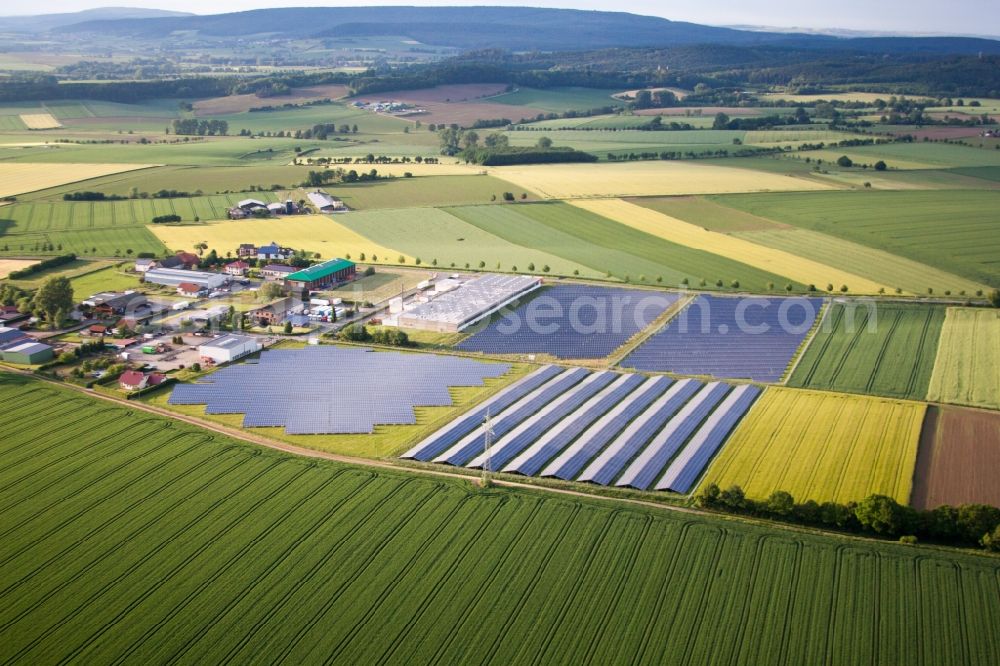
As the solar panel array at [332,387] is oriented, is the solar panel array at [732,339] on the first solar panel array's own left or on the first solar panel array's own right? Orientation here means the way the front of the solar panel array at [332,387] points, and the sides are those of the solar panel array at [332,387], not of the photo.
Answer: on the first solar panel array's own left

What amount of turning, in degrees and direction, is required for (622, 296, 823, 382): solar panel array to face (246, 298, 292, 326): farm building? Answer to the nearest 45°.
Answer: approximately 90° to its right

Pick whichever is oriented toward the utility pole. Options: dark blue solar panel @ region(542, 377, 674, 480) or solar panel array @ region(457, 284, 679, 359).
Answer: the solar panel array

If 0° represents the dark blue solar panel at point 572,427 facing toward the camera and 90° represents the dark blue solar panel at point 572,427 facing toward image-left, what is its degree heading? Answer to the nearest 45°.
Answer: approximately 315°

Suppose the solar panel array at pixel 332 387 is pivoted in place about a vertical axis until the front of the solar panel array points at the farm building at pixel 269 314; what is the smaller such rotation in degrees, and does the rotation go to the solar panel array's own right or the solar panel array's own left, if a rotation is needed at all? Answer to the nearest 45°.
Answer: approximately 180°

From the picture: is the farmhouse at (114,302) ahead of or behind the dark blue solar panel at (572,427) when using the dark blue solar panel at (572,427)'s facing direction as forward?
behind

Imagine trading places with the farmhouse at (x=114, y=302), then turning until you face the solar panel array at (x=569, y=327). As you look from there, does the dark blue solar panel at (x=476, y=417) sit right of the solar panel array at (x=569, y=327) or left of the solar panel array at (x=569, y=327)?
right

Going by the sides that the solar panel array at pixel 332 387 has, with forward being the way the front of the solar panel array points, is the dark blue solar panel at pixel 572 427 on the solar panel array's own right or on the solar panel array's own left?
on the solar panel array's own left

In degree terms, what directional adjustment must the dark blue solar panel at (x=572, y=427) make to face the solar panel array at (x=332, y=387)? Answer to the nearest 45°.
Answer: approximately 135° to its right
